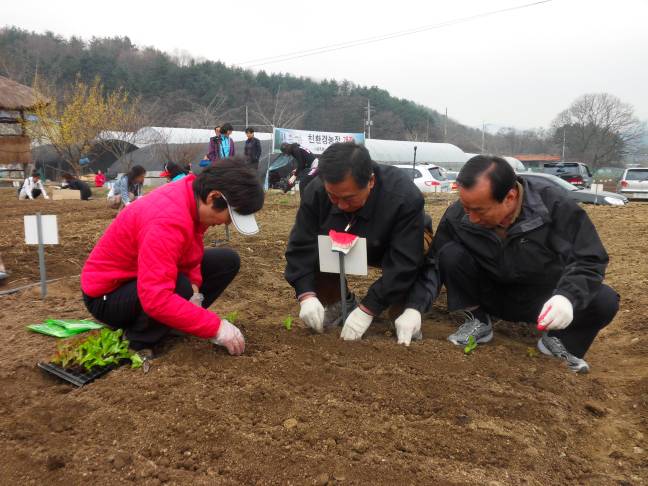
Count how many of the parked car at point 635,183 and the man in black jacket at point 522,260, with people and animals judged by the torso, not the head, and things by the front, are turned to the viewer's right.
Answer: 0

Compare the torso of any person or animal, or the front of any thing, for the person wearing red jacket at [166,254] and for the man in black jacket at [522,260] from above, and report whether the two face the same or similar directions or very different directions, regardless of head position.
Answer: very different directions

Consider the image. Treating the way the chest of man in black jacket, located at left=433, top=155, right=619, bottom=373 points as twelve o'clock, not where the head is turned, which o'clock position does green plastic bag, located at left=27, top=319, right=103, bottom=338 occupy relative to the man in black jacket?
The green plastic bag is roughly at 1 o'clock from the man in black jacket.

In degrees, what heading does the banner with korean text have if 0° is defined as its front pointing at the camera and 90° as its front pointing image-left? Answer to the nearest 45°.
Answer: approximately 0°

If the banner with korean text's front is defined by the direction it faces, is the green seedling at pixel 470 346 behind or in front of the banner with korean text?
in front

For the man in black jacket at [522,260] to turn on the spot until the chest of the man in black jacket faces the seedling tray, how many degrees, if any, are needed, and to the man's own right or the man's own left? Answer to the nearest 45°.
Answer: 0° — they already face it

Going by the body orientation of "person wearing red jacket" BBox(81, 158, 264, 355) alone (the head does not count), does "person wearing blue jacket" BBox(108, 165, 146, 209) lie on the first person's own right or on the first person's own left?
on the first person's own left

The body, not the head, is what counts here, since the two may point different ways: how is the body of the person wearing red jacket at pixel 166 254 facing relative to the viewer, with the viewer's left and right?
facing to the right of the viewer

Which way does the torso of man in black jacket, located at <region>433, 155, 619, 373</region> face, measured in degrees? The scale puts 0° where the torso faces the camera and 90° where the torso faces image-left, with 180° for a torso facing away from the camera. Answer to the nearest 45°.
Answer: approximately 45°
